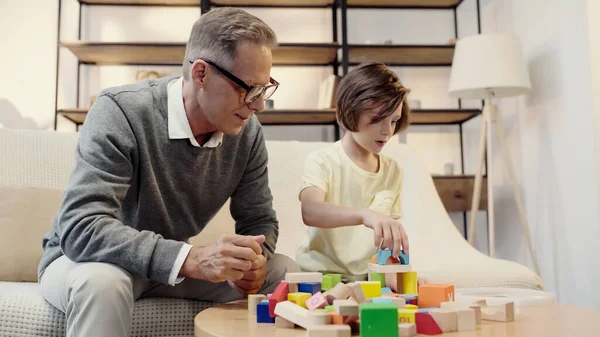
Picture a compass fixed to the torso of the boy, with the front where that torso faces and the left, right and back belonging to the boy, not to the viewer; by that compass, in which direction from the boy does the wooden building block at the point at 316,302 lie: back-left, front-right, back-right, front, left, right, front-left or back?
front-right

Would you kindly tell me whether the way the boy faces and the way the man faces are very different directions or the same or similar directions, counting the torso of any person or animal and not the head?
same or similar directions

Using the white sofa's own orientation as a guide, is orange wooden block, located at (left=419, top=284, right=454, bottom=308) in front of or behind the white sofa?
in front

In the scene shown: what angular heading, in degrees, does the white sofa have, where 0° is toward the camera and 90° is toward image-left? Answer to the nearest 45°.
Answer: approximately 0°

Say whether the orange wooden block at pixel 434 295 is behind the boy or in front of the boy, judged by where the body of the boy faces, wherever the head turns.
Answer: in front

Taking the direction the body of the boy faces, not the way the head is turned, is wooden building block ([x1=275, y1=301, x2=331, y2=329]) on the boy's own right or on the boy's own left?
on the boy's own right

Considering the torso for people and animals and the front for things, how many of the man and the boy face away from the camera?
0

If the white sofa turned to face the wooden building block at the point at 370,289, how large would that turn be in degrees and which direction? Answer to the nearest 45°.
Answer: approximately 45° to its left

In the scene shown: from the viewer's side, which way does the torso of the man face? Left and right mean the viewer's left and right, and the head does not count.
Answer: facing the viewer and to the right of the viewer

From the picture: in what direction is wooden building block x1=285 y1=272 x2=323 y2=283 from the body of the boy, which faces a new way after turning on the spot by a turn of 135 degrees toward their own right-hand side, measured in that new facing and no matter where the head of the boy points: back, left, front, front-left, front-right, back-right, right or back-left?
left

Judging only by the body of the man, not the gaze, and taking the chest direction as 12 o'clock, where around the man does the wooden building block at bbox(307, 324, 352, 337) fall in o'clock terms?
The wooden building block is roughly at 1 o'clock from the man.

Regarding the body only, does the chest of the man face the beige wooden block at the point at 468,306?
yes
